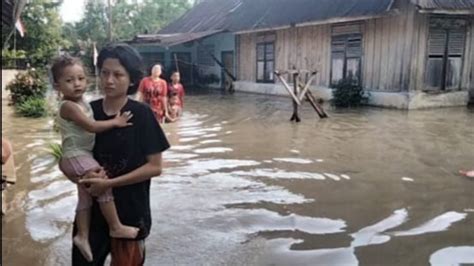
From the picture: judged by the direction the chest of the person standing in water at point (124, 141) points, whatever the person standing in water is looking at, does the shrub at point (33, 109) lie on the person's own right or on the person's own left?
on the person's own right

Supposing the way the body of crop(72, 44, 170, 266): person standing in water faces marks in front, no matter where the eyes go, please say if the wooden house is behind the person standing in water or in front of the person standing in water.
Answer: behind

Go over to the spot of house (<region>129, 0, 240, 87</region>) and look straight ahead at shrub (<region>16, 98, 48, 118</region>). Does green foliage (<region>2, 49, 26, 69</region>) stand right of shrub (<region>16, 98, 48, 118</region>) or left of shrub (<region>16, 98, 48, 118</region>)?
right

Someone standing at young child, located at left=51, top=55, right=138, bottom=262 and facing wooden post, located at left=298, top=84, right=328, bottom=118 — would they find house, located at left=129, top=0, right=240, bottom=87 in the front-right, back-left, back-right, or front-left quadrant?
front-left

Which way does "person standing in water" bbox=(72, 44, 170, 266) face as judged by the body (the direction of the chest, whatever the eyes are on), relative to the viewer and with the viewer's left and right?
facing the viewer and to the left of the viewer

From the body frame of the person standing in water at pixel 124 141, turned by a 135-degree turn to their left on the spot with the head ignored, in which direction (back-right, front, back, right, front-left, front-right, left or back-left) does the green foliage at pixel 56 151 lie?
left

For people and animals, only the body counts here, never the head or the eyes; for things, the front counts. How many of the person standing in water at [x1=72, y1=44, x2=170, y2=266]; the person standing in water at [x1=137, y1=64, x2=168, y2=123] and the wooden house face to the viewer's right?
0

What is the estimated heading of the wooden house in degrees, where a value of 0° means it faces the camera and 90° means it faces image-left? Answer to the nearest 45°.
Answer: approximately 45°

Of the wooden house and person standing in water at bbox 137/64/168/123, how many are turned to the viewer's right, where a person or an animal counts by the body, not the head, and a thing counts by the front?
0

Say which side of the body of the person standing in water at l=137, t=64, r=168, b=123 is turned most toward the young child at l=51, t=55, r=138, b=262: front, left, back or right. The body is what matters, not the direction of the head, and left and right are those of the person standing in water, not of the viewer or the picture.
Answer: front

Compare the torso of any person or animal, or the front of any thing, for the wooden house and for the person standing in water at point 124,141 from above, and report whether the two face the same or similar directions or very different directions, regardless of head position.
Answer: same or similar directions

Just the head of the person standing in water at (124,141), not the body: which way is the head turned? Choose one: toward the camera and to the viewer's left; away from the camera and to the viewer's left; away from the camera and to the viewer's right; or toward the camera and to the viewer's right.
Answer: toward the camera and to the viewer's left

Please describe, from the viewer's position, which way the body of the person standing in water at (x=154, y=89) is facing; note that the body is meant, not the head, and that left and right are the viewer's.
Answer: facing the viewer
